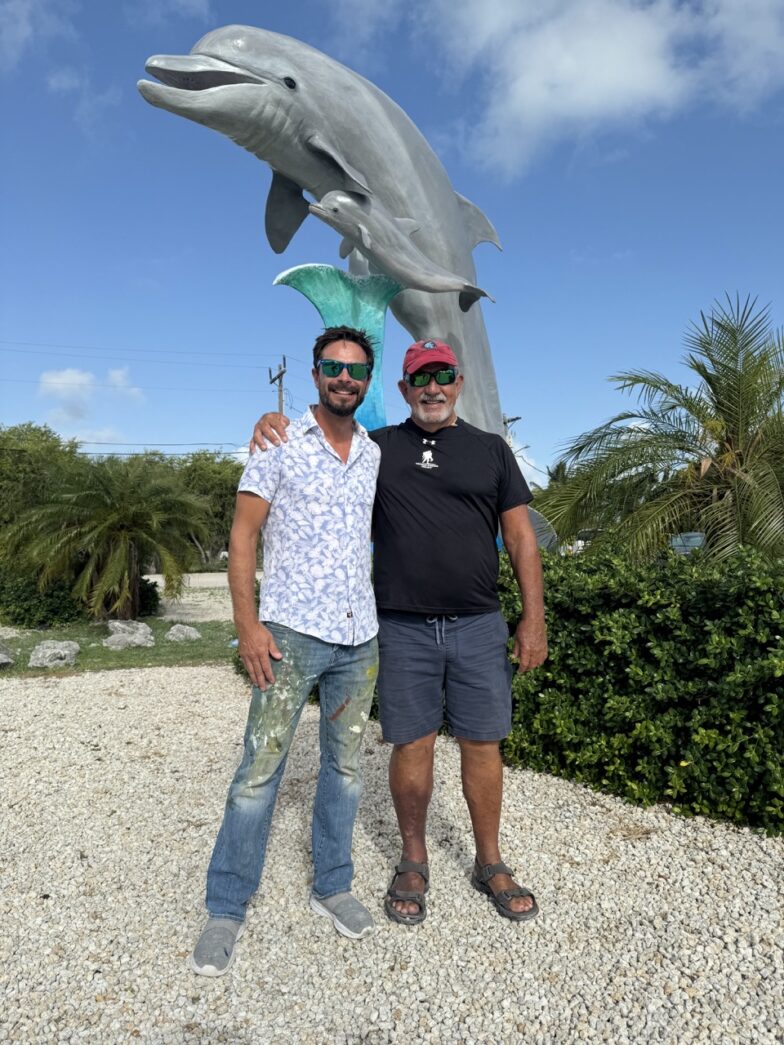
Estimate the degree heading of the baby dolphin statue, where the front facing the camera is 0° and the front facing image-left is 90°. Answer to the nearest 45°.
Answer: approximately 90°

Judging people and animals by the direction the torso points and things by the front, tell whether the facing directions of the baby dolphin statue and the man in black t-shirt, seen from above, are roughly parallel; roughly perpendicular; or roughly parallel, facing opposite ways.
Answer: roughly perpendicular

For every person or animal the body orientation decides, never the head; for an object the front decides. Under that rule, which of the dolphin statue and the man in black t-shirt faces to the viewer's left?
the dolphin statue

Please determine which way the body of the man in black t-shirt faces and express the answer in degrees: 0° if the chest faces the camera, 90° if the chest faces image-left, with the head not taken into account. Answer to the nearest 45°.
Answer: approximately 0°

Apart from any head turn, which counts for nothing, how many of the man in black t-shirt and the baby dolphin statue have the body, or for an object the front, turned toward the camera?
1

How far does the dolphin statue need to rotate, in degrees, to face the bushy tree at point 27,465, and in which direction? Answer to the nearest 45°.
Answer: approximately 45° to its right

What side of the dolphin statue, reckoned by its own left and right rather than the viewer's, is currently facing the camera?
left

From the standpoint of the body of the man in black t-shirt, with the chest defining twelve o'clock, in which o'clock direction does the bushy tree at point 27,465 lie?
The bushy tree is roughly at 5 o'clock from the man in black t-shirt.
